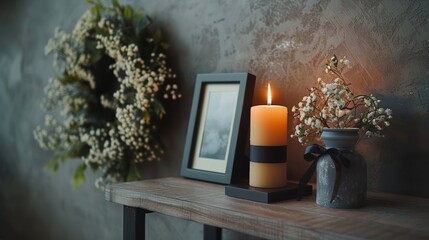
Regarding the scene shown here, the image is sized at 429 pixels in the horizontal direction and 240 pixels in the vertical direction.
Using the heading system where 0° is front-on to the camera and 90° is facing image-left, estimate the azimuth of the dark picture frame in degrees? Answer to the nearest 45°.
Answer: approximately 45°

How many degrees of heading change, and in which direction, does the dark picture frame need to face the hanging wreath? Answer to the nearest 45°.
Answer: approximately 90° to its right

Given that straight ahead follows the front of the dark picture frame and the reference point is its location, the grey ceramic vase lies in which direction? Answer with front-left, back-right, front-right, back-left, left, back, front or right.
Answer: left

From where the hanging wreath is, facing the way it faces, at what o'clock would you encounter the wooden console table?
The wooden console table is roughly at 10 o'clock from the hanging wreath.

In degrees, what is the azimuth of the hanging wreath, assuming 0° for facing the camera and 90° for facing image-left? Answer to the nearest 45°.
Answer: approximately 45°

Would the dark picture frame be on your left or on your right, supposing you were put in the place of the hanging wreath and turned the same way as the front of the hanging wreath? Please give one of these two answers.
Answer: on your left
